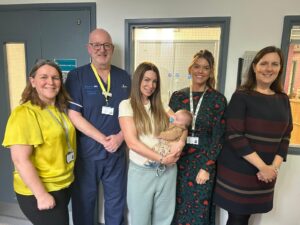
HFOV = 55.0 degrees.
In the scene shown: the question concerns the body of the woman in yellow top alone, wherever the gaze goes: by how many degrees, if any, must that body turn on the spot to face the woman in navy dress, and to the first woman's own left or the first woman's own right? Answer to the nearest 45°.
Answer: approximately 45° to the first woman's own left

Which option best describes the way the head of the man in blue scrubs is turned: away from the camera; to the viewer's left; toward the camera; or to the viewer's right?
toward the camera

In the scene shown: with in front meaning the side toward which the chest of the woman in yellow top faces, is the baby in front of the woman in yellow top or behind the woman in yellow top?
in front

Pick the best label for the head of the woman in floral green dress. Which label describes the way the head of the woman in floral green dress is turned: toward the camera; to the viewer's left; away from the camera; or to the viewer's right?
toward the camera

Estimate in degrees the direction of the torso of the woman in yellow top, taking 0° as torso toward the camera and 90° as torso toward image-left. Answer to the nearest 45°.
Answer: approximately 315°

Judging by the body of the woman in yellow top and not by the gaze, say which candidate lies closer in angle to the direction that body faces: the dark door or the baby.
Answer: the baby

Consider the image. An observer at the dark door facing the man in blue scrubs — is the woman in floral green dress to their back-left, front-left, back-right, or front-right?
front-left

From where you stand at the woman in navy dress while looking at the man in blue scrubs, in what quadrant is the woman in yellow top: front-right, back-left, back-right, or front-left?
front-left

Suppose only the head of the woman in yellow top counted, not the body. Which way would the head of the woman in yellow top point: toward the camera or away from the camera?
toward the camera

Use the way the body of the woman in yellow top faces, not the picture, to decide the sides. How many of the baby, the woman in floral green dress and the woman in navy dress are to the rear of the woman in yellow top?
0

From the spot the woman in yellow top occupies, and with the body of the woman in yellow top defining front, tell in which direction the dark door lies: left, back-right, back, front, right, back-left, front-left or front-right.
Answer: back-left
